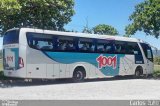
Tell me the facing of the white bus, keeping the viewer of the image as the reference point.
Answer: facing away from the viewer and to the right of the viewer

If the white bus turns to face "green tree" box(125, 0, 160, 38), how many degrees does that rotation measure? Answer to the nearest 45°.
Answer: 0° — it already faces it
